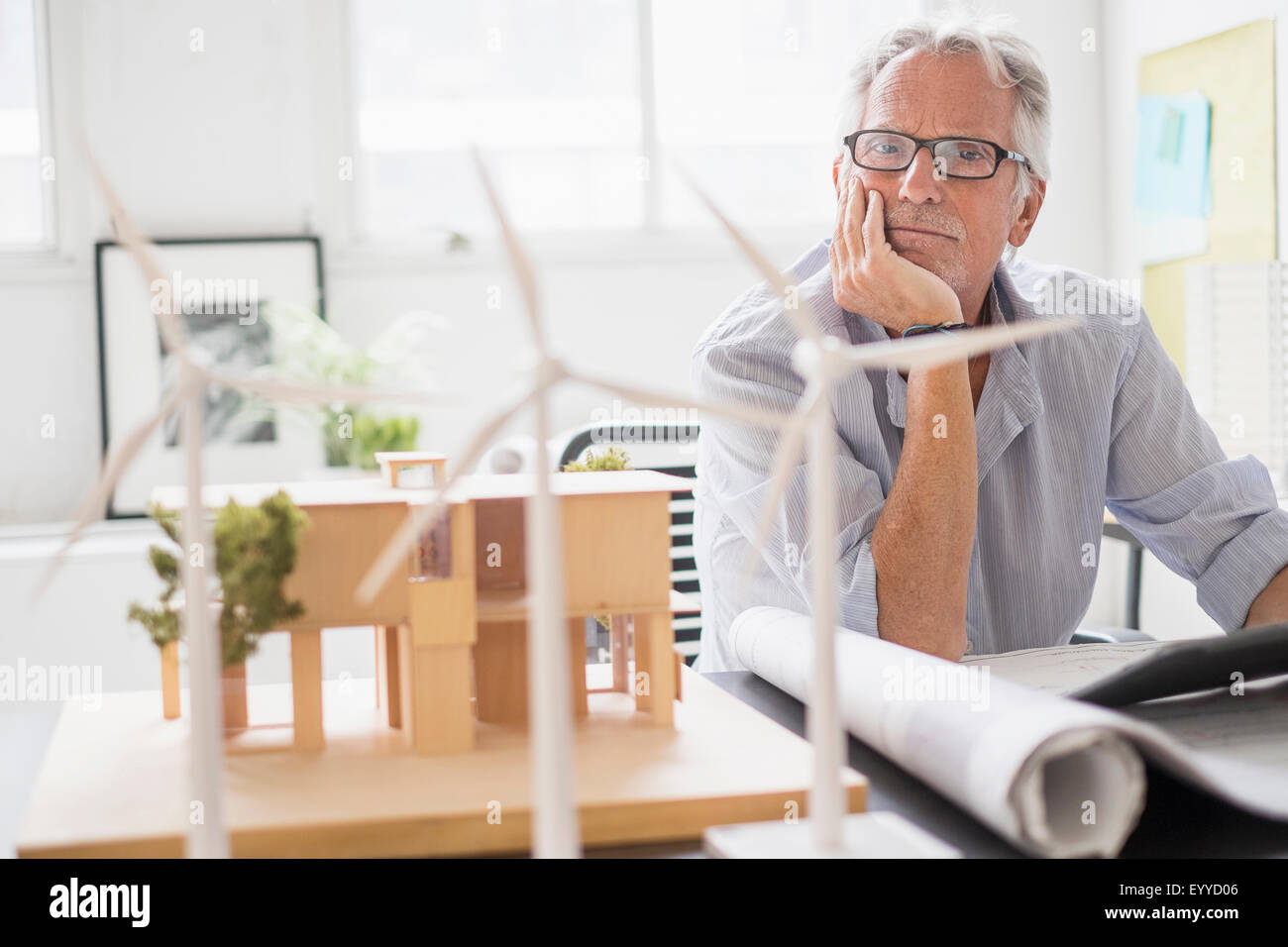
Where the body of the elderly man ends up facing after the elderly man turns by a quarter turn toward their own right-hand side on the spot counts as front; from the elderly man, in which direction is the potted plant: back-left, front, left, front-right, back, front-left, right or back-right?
front-right

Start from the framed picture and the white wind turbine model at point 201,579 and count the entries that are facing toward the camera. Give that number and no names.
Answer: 2

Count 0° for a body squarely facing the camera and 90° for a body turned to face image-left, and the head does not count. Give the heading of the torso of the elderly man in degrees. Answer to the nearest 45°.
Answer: approximately 0°

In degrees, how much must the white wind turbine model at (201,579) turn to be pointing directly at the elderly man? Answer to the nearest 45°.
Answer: approximately 135° to its left

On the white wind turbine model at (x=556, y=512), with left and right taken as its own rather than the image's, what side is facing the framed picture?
back
